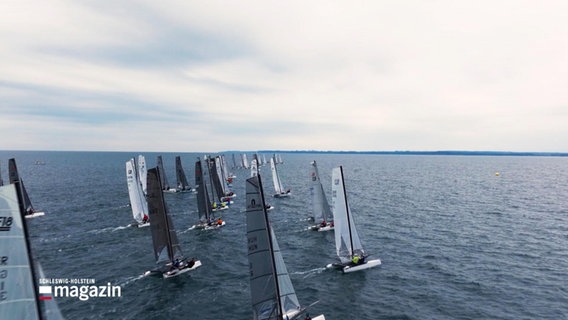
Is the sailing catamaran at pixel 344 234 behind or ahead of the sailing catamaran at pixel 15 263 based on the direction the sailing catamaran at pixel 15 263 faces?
ahead

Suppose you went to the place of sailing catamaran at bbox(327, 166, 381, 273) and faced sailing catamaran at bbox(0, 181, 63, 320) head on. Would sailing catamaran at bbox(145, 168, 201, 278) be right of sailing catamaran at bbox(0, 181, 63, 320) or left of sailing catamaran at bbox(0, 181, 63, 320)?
right

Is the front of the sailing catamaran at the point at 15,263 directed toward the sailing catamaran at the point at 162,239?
no
